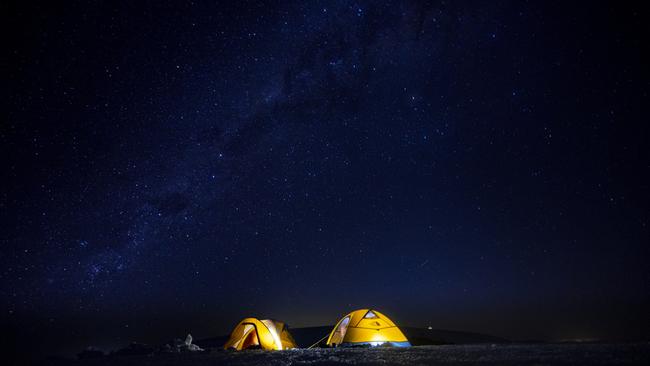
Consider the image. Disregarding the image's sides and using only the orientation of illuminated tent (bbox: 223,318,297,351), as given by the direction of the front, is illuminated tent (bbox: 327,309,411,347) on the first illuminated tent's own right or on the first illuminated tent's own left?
on the first illuminated tent's own left

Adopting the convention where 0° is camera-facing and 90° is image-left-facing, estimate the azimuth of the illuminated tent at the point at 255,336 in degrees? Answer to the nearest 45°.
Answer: approximately 45°
